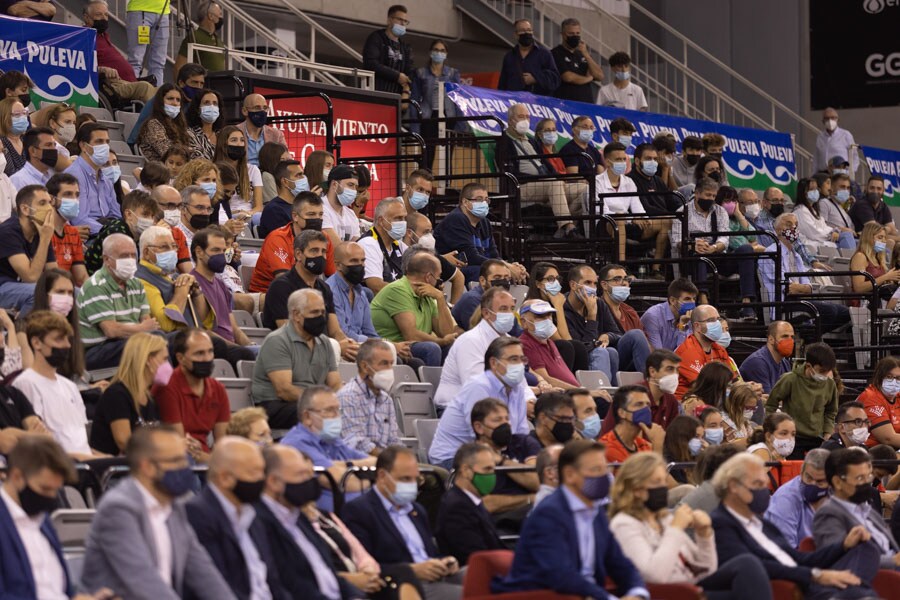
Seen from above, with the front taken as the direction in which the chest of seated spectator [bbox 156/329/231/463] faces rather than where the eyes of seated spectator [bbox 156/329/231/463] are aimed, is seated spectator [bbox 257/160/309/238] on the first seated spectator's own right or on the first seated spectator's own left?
on the first seated spectator's own left

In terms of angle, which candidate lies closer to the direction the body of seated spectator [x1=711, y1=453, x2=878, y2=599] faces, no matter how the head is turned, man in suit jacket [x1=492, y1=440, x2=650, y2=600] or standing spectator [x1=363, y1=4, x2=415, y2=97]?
the man in suit jacket

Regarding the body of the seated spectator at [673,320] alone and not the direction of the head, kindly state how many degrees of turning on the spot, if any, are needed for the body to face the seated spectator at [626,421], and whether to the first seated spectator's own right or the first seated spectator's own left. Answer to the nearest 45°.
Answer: approximately 45° to the first seated spectator's own right

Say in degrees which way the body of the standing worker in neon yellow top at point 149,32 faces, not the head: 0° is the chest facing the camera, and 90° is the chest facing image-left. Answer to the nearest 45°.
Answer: approximately 0°
